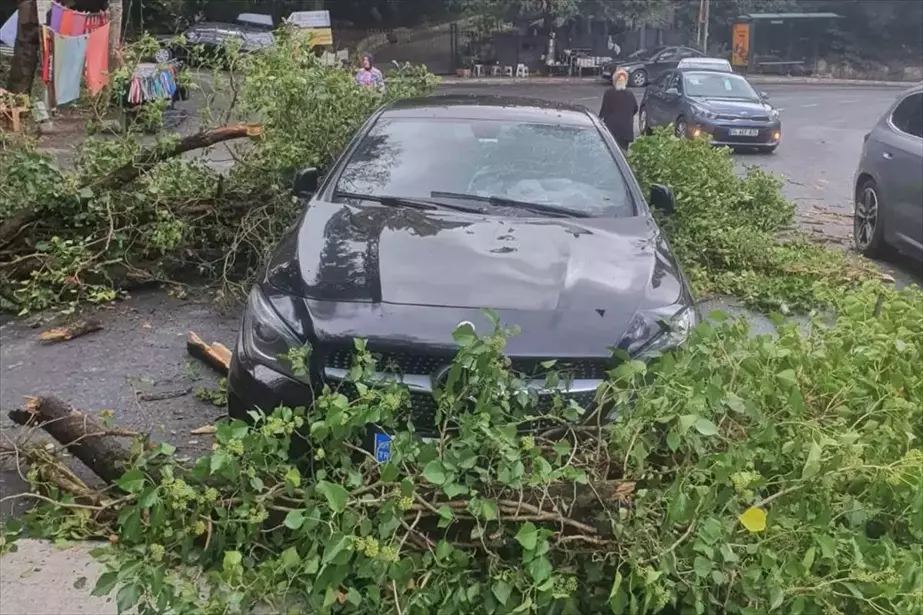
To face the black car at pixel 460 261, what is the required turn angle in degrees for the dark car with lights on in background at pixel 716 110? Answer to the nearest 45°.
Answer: approximately 45° to its right

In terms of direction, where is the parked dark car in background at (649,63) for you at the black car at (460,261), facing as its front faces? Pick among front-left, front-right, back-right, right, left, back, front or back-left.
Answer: back

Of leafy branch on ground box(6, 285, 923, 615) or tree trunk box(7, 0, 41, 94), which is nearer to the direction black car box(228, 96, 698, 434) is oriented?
the leafy branch on ground

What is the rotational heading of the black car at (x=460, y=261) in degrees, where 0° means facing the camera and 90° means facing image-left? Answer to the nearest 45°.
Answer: approximately 0°
